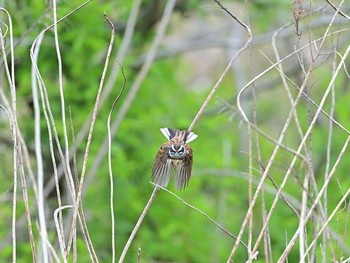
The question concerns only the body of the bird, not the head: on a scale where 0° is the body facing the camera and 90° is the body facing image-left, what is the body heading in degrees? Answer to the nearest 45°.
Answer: approximately 0°
